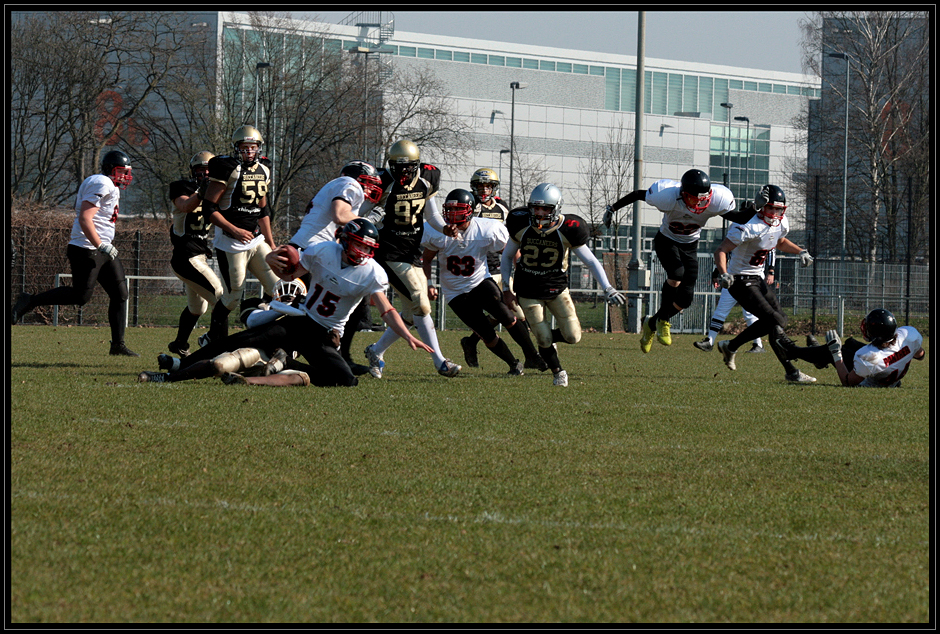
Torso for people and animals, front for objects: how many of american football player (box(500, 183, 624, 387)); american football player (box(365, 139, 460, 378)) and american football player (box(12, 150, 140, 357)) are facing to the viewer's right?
1

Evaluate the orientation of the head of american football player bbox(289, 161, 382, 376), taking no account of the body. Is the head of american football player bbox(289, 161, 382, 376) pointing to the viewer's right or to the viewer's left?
to the viewer's right

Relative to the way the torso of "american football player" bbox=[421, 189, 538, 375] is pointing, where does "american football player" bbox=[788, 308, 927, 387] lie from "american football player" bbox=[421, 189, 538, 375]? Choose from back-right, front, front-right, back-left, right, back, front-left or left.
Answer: back-left

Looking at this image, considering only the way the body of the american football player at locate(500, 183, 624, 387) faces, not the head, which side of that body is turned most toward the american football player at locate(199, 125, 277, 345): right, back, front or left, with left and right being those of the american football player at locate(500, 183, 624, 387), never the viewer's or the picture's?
right

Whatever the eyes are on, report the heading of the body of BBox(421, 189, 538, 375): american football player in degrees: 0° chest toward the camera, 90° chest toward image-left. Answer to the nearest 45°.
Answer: approximately 45°

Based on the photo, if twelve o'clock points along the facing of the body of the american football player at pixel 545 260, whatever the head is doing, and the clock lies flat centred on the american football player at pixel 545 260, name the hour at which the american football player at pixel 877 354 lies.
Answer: the american football player at pixel 877 354 is roughly at 9 o'clock from the american football player at pixel 545 260.

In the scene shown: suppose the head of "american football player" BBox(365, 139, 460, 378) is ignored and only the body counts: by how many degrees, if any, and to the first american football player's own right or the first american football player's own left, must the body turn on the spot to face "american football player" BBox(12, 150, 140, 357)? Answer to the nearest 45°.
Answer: approximately 90° to the first american football player's own right

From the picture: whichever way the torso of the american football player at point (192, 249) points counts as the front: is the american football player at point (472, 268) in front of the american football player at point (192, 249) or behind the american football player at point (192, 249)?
in front

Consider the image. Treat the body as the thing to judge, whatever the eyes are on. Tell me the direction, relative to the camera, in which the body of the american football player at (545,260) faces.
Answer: toward the camera

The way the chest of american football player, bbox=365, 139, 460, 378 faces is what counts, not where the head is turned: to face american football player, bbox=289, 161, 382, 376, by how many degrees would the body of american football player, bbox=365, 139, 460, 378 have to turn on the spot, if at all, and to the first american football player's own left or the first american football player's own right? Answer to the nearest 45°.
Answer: approximately 45° to the first american football player's own right

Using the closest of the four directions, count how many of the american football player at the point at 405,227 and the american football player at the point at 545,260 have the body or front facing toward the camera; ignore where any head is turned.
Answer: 2

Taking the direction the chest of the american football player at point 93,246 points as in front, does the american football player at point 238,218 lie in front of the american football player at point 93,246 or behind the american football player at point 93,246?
in front

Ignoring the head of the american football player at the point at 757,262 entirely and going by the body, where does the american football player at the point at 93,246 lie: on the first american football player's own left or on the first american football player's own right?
on the first american football player's own right

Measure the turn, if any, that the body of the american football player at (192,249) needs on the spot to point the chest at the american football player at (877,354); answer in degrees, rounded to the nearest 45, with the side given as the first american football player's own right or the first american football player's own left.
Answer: approximately 45° to the first american football player's own left
